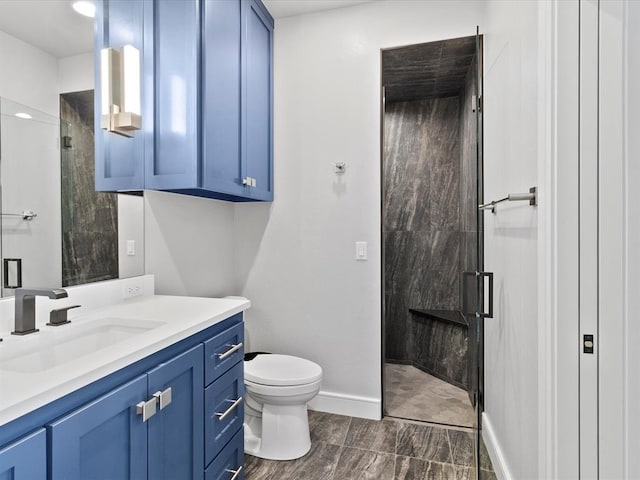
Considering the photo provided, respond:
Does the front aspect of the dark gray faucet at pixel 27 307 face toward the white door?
yes

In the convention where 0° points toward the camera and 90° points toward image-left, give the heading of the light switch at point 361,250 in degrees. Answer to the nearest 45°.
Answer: approximately 0°

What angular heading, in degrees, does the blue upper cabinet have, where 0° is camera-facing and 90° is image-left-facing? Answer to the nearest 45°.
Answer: approximately 315°

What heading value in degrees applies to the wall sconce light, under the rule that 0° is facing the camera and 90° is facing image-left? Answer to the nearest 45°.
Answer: approximately 315°

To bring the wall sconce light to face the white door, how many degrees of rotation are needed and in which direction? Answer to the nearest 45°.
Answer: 0° — it already faces it
